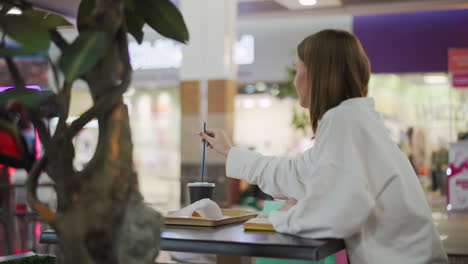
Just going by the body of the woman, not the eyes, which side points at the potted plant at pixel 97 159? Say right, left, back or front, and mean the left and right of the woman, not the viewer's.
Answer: left

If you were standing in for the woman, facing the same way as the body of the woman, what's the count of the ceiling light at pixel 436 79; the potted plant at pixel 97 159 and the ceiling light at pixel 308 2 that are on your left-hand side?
1

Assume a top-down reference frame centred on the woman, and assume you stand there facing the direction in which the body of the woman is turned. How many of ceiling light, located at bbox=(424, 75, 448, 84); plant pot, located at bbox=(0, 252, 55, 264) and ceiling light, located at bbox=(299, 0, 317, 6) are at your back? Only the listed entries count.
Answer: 0

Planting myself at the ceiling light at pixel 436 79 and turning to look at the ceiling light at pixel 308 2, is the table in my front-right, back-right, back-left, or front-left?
front-left

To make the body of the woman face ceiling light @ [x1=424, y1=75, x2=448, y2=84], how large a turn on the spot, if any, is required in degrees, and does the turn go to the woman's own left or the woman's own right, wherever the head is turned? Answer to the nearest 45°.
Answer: approximately 45° to the woman's own right

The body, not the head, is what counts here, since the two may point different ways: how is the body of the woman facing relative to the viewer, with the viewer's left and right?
facing away from the viewer and to the left of the viewer

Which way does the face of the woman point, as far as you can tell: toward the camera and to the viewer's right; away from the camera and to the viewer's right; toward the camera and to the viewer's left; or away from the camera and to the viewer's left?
away from the camera and to the viewer's left

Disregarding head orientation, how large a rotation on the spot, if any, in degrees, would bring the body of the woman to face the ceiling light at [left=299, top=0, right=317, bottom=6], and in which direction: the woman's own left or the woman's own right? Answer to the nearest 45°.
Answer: approximately 45° to the woman's own right
